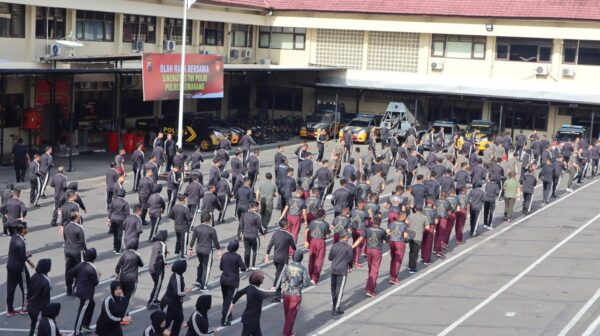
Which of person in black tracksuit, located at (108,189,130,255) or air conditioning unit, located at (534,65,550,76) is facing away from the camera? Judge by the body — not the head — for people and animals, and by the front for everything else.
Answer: the person in black tracksuit

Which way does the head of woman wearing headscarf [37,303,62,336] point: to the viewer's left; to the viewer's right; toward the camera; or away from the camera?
away from the camera

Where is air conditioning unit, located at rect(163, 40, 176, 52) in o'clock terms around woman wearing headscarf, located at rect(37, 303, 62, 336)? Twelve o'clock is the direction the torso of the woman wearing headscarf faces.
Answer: The air conditioning unit is roughly at 11 o'clock from the woman wearing headscarf.

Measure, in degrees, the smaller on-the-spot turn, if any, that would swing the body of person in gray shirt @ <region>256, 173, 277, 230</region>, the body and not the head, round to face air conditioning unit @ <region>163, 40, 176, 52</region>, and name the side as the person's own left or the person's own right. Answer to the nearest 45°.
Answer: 0° — they already face it

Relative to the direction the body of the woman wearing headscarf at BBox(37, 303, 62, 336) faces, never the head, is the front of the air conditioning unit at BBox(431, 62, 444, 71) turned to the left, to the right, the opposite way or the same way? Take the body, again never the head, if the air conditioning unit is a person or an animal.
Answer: the opposite way

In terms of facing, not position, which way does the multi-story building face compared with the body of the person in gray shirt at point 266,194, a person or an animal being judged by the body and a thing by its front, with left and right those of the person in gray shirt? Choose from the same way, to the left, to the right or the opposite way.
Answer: the opposite way

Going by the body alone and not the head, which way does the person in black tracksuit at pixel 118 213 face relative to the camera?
away from the camera

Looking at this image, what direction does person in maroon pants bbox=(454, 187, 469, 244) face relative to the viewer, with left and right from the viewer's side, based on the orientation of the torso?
facing away from the viewer and to the right of the viewer

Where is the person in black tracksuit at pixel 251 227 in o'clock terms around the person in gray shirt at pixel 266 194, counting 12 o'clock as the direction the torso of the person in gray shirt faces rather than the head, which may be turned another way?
The person in black tracksuit is roughly at 6 o'clock from the person in gray shirt.

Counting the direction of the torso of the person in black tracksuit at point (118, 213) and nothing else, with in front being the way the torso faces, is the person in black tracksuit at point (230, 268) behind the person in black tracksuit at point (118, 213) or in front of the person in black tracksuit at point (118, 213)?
behind
